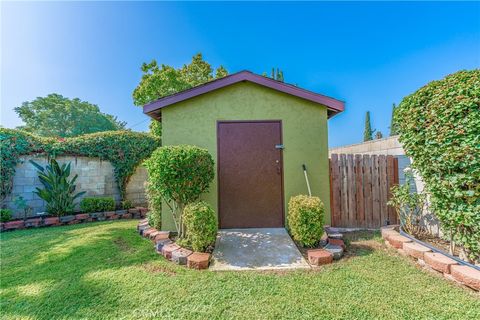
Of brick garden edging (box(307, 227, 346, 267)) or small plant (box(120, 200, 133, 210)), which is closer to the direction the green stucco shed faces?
the brick garden edging

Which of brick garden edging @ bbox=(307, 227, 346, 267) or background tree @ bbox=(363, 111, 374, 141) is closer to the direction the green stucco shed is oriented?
the brick garden edging

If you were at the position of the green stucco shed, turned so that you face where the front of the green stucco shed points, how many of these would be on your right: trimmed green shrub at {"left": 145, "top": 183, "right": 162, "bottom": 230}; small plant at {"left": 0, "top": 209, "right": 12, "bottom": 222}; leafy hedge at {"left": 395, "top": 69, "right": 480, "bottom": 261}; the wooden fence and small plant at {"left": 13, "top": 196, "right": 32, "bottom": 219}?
3

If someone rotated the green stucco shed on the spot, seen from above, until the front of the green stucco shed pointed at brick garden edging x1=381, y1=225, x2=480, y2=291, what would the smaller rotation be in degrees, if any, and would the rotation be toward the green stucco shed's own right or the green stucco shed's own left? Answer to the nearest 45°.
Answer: approximately 45° to the green stucco shed's own left

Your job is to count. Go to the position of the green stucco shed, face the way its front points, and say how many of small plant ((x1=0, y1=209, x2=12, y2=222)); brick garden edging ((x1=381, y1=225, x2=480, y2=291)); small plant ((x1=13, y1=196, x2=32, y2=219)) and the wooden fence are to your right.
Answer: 2

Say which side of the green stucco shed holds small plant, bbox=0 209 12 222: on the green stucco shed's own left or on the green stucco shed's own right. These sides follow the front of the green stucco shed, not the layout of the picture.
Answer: on the green stucco shed's own right

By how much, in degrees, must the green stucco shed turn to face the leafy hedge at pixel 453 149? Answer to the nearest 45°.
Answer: approximately 45° to its left

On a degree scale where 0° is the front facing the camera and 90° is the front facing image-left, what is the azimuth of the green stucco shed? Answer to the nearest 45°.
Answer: approximately 0°

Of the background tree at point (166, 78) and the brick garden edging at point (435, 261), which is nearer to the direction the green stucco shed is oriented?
the brick garden edging

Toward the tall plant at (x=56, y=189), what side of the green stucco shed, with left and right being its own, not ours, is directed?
right

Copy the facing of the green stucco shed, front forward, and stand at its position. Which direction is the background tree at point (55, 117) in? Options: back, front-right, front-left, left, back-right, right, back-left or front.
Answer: back-right

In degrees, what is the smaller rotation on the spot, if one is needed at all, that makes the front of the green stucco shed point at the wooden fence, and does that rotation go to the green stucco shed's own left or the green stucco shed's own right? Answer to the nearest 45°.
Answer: approximately 90° to the green stucco shed's own left

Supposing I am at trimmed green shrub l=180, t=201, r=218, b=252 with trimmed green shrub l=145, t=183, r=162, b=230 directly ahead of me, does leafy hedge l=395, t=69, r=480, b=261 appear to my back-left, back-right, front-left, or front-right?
back-right

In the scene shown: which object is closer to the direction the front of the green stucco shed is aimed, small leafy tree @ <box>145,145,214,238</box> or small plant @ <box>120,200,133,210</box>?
the small leafy tree
